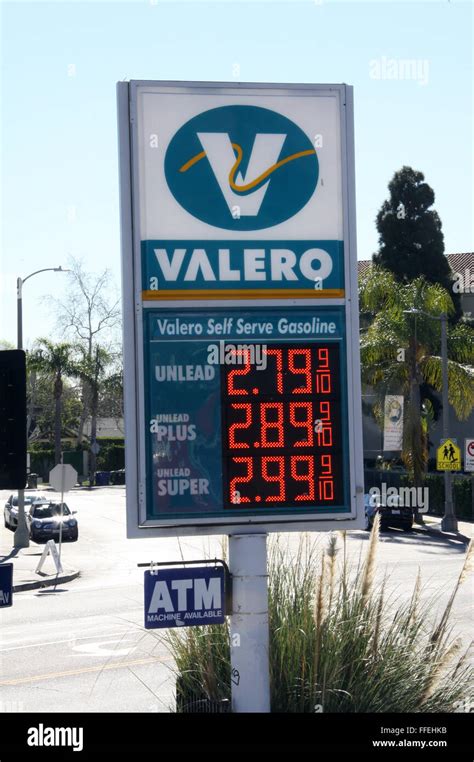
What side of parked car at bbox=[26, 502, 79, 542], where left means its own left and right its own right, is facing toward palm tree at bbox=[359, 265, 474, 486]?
left

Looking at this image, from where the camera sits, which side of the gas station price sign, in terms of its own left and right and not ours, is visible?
front

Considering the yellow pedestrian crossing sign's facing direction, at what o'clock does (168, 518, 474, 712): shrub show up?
The shrub is roughly at 12 o'clock from the yellow pedestrian crossing sign.

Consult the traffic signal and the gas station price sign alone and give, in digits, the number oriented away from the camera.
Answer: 1

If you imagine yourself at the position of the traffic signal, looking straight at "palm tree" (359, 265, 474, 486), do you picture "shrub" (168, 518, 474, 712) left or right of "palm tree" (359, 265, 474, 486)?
right

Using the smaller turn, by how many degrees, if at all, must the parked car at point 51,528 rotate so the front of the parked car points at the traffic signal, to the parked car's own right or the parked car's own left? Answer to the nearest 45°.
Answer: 0° — it already faces it

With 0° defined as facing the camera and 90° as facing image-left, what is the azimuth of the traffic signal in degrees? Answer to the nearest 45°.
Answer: approximately 180°

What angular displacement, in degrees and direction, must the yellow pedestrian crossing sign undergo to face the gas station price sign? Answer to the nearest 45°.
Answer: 0° — it already faces it

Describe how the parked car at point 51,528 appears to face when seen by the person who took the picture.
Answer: facing the viewer
